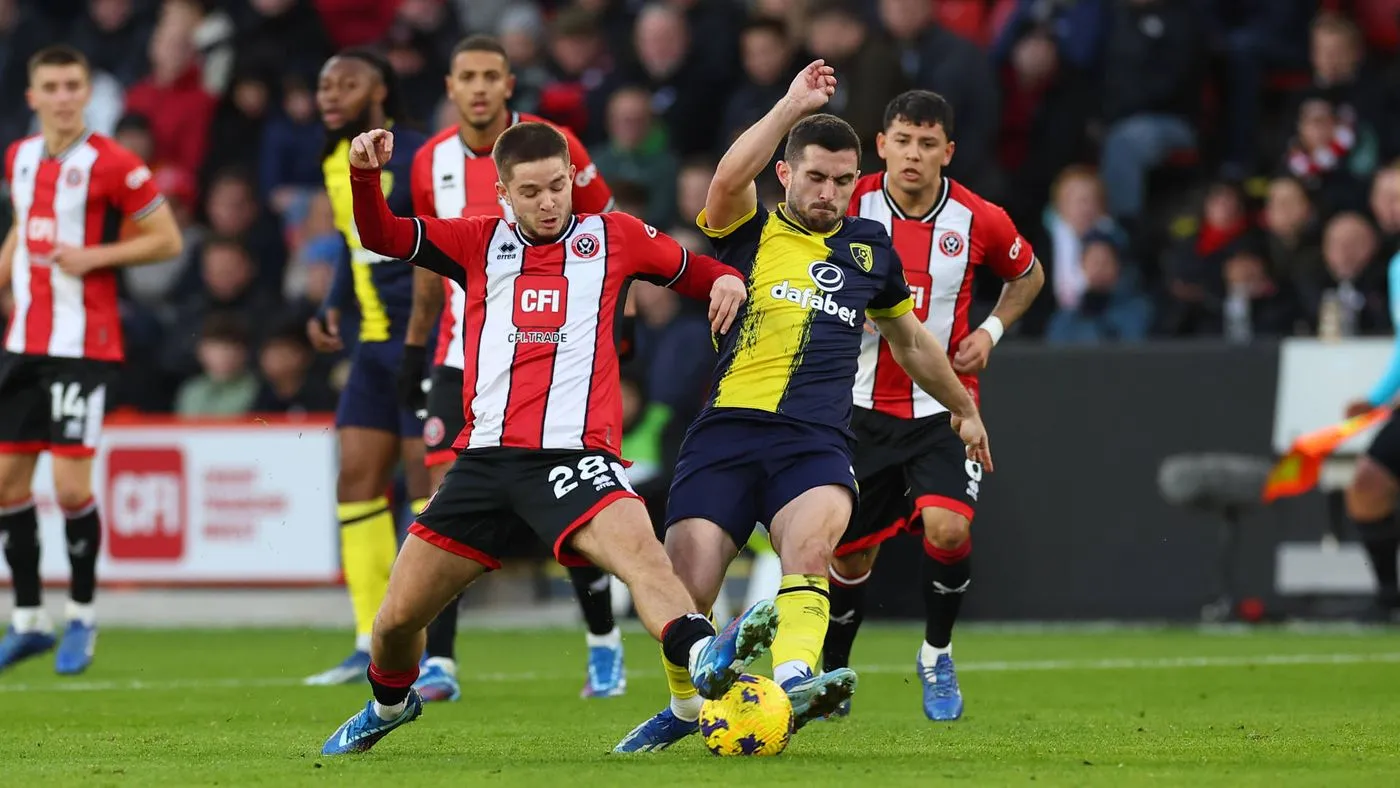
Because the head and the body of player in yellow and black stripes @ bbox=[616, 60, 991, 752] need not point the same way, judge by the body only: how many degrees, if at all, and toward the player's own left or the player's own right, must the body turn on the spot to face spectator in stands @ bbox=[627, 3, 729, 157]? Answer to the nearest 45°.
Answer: approximately 180°

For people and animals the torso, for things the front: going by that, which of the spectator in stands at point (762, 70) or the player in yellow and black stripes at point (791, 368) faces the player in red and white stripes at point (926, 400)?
the spectator in stands

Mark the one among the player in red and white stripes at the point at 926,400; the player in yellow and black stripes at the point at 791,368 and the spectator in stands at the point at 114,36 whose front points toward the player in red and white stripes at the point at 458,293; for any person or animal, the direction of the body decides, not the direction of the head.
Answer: the spectator in stands

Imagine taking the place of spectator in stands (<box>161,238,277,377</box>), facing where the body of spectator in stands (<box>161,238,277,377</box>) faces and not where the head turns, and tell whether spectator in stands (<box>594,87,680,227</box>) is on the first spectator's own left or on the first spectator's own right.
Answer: on the first spectator's own left

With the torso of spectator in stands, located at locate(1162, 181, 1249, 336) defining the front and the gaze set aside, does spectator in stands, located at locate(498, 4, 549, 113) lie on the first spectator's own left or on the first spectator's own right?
on the first spectator's own right

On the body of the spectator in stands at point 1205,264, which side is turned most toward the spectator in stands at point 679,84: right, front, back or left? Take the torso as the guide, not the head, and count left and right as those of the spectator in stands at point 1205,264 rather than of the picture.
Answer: right

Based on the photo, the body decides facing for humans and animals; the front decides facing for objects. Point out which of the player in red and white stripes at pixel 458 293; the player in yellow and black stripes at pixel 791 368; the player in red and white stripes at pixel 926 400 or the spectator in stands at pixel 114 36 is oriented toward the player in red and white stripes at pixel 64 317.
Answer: the spectator in stands
